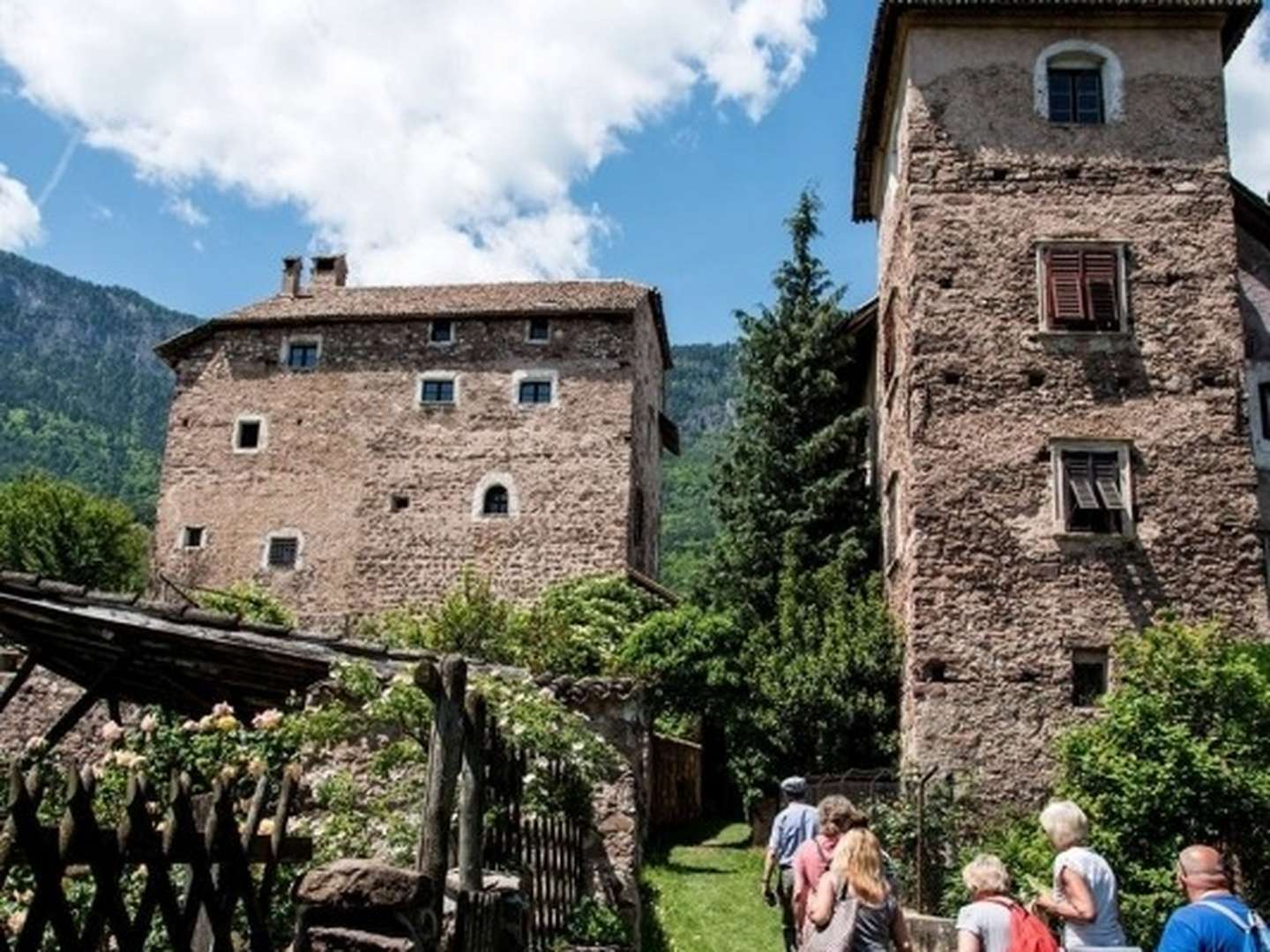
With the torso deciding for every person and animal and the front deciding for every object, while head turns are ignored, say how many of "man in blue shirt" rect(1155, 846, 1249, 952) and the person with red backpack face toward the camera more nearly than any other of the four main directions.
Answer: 0

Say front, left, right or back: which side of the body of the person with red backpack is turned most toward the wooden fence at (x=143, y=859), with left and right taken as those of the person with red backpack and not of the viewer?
left

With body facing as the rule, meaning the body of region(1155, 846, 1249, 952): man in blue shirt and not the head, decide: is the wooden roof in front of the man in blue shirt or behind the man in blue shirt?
in front

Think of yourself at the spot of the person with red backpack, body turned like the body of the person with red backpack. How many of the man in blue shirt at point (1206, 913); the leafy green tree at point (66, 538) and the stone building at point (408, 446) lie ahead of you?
2

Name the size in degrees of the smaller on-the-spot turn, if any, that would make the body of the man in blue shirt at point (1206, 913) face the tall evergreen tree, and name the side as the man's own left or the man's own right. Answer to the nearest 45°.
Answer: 0° — they already face it

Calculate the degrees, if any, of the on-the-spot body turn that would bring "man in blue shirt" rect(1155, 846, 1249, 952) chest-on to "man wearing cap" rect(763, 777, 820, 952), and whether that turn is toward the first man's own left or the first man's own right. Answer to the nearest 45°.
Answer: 0° — they already face them

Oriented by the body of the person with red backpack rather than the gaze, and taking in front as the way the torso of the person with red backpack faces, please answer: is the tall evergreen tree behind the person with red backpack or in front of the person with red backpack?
in front

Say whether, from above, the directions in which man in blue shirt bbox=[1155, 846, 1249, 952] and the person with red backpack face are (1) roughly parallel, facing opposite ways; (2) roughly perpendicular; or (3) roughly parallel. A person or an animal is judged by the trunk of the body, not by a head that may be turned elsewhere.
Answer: roughly parallel

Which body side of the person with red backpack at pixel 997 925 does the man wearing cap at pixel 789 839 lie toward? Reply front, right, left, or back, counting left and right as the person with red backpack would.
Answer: front

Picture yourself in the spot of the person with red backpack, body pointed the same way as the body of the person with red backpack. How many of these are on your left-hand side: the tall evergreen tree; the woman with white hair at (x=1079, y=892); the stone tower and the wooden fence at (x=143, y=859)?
1

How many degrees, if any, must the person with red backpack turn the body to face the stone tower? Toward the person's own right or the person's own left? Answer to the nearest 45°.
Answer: approximately 45° to the person's own right

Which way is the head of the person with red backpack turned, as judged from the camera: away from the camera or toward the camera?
away from the camera

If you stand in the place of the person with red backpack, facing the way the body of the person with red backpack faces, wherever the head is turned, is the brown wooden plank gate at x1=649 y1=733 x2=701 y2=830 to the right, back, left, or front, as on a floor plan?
front

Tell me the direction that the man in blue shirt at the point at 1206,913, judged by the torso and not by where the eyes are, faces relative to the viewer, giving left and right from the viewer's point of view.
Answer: facing away from the viewer and to the left of the viewer

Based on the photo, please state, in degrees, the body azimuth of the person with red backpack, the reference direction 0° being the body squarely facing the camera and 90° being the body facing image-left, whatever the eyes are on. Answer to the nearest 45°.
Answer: approximately 135°

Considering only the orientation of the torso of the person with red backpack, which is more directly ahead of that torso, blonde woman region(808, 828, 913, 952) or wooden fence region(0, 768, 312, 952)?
the blonde woman

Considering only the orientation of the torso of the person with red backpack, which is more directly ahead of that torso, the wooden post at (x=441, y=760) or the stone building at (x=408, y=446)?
the stone building
